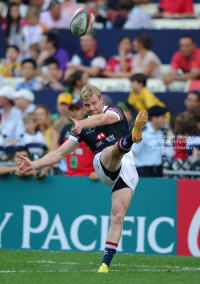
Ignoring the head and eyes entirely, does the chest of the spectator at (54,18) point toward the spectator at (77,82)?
yes

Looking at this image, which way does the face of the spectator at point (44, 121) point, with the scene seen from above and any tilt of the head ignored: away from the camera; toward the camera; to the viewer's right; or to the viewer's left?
toward the camera

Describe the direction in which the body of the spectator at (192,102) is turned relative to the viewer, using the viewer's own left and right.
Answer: facing the viewer

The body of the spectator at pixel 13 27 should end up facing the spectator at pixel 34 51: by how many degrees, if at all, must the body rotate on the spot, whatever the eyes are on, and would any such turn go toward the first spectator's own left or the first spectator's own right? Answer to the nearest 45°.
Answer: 0° — they already face them

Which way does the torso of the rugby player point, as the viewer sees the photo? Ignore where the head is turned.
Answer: toward the camera

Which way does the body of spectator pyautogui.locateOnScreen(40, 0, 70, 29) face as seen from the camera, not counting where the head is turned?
toward the camera

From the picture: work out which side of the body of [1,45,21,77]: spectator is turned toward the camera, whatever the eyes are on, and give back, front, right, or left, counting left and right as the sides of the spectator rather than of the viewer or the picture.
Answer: front

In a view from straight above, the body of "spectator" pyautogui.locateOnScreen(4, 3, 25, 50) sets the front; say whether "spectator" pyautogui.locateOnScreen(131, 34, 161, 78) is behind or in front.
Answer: in front

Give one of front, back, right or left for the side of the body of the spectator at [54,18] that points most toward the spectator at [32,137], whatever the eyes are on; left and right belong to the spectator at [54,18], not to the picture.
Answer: front

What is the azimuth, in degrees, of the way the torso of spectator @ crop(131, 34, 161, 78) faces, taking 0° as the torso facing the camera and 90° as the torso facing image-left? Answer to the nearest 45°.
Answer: approximately 45°

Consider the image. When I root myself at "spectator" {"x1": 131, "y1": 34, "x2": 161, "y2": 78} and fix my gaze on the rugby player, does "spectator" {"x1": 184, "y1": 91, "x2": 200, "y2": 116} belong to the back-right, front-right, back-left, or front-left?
front-left

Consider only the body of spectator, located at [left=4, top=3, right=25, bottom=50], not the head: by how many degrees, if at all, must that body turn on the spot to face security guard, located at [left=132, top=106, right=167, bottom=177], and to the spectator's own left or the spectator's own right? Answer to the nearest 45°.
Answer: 0° — they already face them
